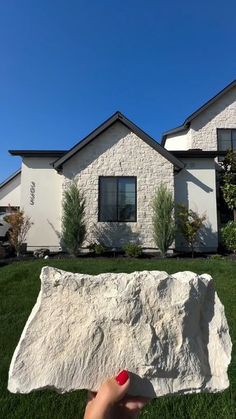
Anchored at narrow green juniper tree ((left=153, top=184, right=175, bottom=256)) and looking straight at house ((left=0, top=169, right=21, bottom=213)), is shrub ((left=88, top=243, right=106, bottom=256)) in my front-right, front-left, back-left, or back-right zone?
front-left

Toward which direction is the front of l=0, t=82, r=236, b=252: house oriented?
toward the camera

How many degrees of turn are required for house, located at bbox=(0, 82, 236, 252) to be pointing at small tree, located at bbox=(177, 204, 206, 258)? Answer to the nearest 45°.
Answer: approximately 90° to its left

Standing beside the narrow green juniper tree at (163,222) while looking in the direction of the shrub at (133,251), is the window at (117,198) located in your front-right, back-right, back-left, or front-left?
front-right

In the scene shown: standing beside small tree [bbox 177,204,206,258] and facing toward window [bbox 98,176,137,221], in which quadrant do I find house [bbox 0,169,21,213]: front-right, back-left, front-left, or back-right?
front-right
